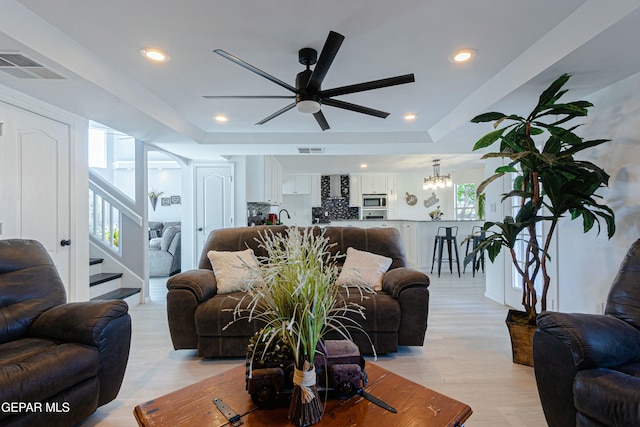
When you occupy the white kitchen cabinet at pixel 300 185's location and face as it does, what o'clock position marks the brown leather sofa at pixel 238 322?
The brown leather sofa is roughly at 12 o'clock from the white kitchen cabinet.

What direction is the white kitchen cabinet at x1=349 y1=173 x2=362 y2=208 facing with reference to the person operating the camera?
facing the viewer

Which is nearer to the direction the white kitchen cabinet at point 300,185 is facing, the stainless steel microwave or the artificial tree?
the artificial tree

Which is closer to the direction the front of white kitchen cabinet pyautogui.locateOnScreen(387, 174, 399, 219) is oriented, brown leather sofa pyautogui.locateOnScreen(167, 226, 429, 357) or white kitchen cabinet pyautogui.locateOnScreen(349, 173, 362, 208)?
the brown leather sofa

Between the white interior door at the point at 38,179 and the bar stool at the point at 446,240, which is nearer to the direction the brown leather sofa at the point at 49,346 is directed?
the bar stool

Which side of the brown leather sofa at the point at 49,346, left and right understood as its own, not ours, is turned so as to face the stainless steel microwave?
left

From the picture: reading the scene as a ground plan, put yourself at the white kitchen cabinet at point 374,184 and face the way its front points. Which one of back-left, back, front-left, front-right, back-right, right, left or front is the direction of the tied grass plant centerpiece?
front

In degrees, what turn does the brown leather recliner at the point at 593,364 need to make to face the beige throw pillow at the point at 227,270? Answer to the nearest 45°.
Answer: approximately 45° to its right

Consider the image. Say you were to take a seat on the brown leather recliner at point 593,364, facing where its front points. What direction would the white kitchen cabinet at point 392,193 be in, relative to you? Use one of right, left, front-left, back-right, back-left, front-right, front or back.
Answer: right

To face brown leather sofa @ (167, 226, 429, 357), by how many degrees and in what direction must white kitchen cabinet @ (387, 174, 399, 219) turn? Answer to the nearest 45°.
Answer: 0° — it already faces it

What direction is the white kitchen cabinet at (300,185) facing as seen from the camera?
toward the camera

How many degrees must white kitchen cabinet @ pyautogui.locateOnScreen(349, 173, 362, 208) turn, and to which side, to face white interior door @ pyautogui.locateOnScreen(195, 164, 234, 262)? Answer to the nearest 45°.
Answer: approximately 45° to its right

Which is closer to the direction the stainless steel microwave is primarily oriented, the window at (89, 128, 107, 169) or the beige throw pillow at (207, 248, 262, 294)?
the beige throw pillow

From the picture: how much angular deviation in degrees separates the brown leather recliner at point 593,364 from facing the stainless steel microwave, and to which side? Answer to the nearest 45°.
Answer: approximately 90° to its right

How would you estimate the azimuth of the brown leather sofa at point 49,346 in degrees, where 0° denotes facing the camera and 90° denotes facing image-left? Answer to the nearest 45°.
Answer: approximately 315°

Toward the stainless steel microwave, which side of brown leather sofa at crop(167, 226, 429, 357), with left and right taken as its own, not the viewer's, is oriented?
back

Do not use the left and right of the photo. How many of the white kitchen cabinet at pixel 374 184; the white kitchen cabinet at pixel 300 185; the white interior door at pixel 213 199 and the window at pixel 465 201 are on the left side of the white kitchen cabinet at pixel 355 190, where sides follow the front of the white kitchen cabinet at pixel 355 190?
2
